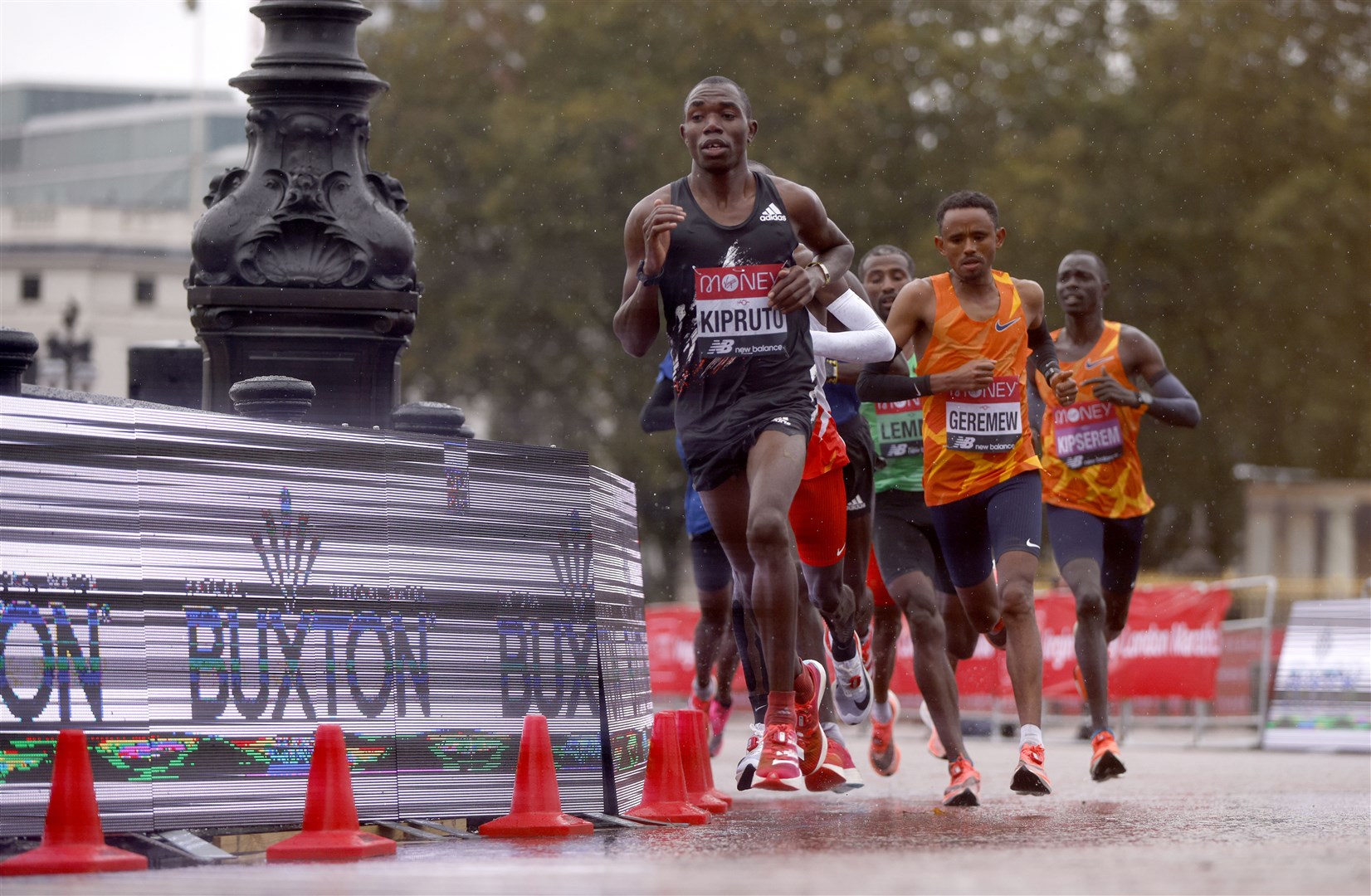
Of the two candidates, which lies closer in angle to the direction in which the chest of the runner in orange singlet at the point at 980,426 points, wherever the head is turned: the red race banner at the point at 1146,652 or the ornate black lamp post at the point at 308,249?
the ornate black lamp post

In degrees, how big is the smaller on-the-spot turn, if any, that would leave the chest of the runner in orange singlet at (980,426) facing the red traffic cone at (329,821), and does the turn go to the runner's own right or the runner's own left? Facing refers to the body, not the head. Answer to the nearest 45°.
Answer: approximately 45° to the runner's own right

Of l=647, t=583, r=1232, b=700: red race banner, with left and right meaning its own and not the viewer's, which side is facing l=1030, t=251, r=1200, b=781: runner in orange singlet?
front

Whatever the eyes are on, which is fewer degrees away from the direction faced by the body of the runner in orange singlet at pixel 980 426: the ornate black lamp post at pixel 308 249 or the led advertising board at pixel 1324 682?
the ornate black lamp post

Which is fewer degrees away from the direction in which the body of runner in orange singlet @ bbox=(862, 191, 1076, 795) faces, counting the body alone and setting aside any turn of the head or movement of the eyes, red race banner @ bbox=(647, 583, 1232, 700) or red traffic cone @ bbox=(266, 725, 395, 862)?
the red traffic cone

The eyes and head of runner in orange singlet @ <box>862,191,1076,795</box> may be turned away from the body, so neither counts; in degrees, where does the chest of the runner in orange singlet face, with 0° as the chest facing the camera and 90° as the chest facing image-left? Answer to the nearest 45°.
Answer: approximately 0°

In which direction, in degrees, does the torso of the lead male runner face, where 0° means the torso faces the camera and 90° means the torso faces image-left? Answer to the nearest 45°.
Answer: approximately 0°

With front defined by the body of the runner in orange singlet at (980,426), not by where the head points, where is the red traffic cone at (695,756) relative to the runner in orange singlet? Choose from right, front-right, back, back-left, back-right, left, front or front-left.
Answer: front-right
